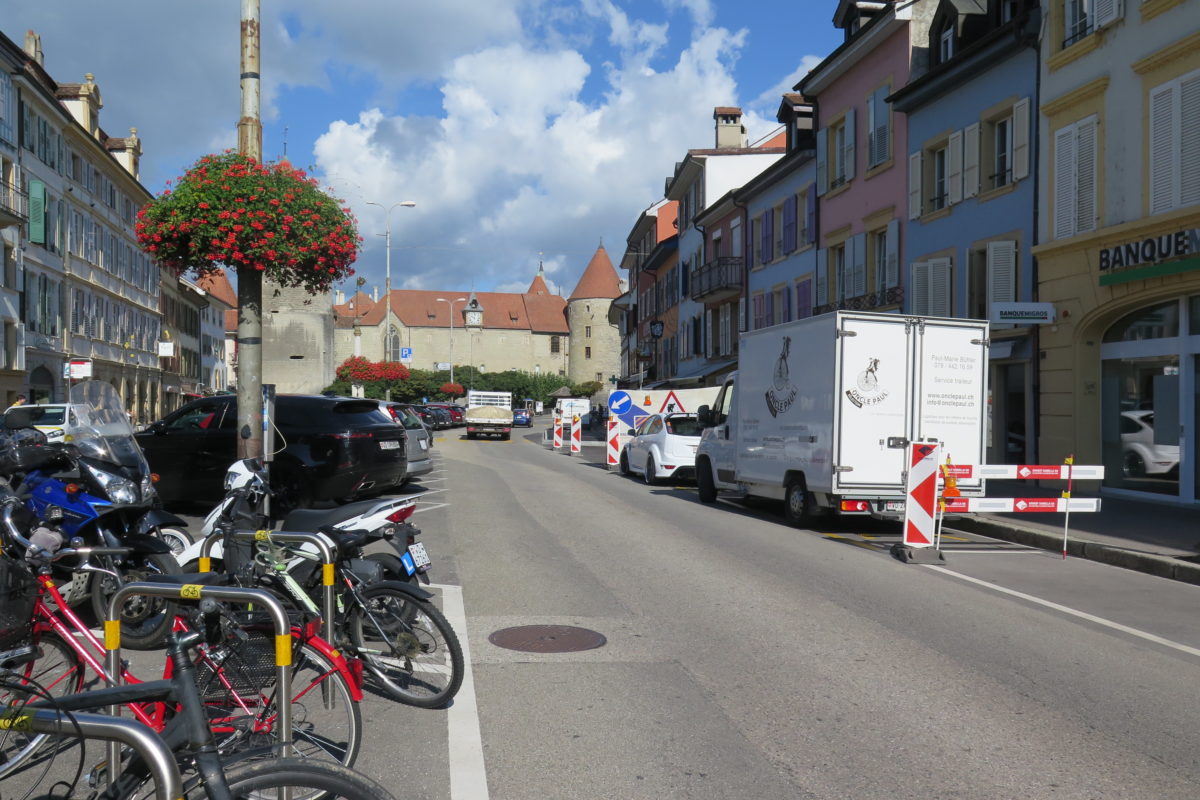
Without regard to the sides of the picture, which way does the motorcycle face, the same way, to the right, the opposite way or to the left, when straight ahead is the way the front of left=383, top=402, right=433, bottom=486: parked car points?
the opposite way

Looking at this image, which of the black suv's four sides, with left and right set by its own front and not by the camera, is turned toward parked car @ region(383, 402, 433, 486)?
right

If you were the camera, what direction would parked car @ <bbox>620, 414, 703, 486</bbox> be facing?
facing away from the viewer and to the left of the viewer

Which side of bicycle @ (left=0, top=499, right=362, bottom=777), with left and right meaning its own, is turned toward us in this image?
left

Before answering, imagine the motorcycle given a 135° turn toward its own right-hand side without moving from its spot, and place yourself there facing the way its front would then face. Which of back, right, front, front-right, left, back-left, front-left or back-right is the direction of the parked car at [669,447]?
back-right

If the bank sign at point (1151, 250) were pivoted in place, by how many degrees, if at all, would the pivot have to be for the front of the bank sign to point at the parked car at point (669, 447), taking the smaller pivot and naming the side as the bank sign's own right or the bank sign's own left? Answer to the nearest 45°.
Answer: approximately 45° to the bank sign's own right

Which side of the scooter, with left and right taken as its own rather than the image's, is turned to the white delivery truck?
right

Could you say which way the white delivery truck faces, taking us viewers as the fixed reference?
facing away from the viewer and to the left of the viewer

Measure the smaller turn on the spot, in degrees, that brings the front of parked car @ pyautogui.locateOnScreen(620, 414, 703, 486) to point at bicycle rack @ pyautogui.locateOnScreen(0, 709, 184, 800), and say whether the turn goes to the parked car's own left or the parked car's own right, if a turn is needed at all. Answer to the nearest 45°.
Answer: approximately 135° to the parked car's own left

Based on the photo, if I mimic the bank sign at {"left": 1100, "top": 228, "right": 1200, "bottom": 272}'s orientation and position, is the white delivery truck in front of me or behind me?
in front
